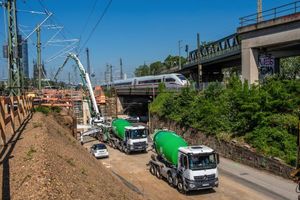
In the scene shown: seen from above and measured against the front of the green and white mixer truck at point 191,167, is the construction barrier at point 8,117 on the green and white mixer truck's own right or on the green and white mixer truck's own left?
on the green and white mixer truck's own right

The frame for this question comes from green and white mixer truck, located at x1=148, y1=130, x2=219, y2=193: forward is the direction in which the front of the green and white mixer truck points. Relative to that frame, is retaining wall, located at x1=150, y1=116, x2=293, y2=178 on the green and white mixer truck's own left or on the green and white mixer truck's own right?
on the green and white mixer truck's own left

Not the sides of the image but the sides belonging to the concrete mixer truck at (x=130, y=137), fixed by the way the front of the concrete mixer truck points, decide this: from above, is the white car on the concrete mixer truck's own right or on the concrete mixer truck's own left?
on the concrete mixer truck's own right

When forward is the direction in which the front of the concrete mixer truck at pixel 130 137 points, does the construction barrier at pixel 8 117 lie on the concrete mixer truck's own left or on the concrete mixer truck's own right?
on the concrete mixer truck's own right

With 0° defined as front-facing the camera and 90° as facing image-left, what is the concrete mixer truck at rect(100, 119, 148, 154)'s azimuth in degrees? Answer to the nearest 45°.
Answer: approximately 315°

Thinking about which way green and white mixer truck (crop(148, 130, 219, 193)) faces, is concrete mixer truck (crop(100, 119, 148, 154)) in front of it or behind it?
behind

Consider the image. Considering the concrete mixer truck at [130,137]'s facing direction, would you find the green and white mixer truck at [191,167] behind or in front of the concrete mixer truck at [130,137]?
in front

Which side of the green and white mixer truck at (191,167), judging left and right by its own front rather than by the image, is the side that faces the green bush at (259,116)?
left

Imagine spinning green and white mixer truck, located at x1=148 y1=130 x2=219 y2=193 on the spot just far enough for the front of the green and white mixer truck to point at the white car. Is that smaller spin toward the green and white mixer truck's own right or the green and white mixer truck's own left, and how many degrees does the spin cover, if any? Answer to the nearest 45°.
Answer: approximately 180°

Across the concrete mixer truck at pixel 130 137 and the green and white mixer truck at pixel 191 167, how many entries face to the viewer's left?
0

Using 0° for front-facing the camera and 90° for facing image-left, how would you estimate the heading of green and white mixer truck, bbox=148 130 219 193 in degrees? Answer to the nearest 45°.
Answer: approximately 315°
